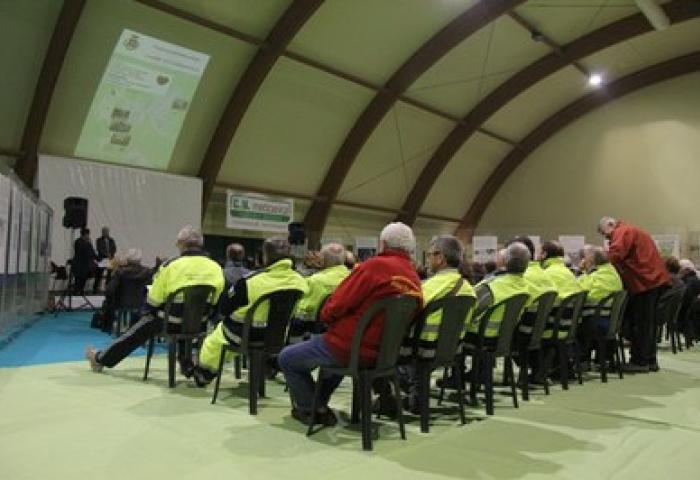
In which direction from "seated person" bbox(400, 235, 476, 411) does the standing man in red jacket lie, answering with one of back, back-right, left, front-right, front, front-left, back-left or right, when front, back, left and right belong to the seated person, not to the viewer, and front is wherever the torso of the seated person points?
right

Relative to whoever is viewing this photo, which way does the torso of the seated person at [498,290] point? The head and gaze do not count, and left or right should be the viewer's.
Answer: facing away from the viewer and to the left of the viewer

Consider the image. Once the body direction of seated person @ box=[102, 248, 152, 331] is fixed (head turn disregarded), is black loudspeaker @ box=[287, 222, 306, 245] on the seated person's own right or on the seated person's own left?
on the seated person's own right

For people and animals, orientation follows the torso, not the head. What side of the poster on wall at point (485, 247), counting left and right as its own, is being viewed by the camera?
front

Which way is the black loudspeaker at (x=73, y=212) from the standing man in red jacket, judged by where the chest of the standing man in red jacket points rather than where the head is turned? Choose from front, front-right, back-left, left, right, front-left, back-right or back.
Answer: front

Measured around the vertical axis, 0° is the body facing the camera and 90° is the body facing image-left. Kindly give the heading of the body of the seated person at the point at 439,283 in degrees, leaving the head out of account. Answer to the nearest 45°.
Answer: approximately 135°

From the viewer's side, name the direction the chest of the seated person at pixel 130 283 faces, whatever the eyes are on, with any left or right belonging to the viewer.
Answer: facing away from the viewer and to the left of the viewer

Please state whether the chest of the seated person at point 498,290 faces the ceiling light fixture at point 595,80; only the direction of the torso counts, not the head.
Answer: no

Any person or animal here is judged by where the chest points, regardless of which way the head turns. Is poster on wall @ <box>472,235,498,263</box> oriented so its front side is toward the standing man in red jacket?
yes

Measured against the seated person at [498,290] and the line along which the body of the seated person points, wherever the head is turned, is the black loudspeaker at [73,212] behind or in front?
in front

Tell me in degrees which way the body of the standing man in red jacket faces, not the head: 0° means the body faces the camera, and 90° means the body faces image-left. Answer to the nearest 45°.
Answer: approximately 90°

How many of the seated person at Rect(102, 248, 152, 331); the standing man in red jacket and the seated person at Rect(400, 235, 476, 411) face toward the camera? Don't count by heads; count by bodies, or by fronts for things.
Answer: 0

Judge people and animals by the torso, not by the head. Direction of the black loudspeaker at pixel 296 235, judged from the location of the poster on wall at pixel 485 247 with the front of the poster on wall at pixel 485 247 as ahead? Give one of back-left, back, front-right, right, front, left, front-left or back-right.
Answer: front-right

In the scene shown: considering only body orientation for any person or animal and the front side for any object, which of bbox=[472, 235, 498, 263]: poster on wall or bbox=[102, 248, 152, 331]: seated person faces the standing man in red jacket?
the poster on wall

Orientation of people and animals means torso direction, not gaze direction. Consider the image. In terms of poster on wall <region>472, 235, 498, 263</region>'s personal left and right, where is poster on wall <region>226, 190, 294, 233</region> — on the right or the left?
on its right

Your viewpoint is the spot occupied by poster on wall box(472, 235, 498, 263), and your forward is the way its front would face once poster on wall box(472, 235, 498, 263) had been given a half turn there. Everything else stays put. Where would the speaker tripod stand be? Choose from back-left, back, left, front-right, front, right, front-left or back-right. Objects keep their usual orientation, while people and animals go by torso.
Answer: back-left

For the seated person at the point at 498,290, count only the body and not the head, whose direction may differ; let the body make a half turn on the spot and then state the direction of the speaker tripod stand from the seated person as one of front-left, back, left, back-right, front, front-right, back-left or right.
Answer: back

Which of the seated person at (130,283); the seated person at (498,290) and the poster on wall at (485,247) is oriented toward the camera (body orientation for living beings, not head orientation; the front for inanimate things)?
the poster on wall
